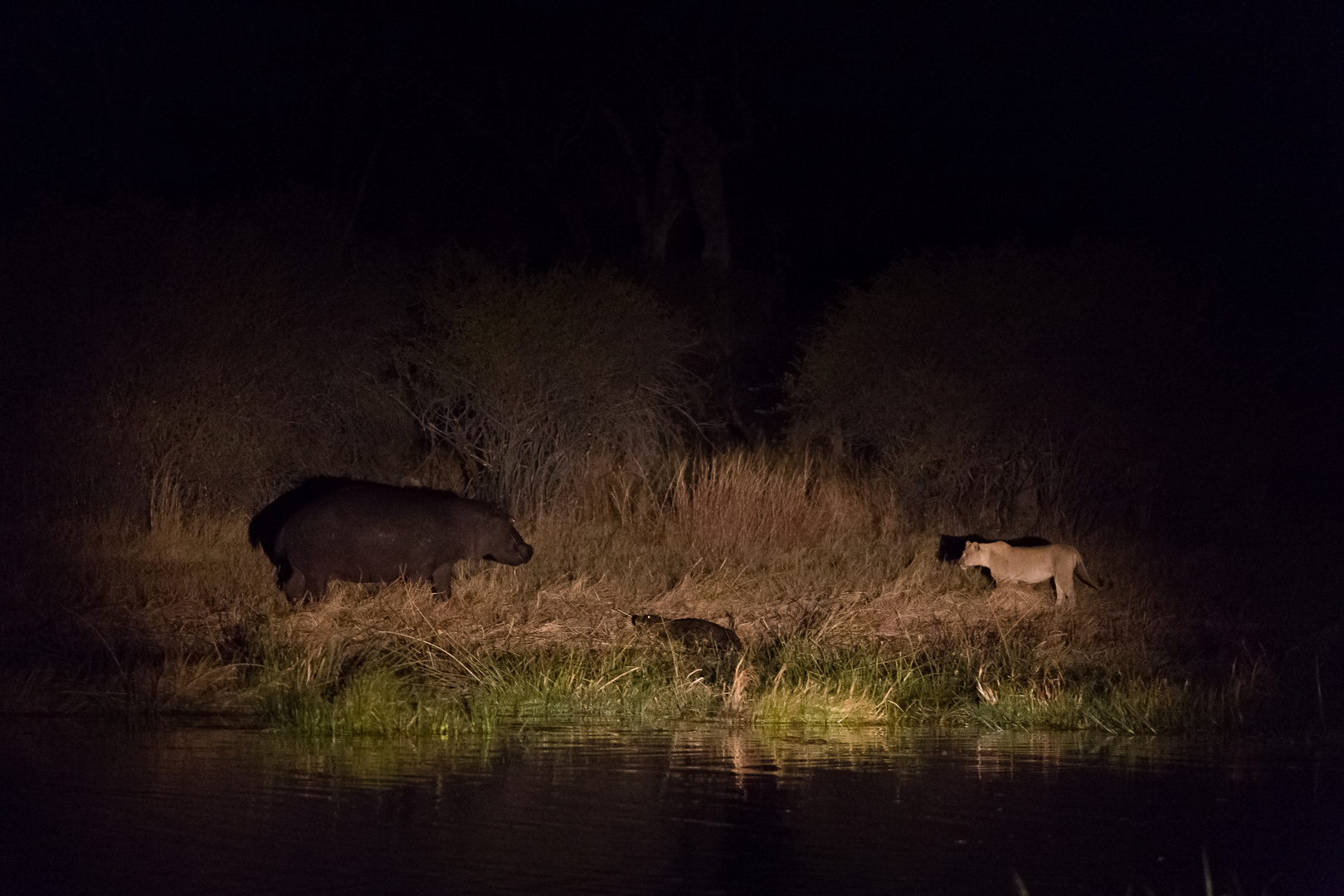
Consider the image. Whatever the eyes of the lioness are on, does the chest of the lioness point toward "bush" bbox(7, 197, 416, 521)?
yes

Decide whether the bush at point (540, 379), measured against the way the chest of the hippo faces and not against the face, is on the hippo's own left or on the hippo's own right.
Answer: on the hippo's own left

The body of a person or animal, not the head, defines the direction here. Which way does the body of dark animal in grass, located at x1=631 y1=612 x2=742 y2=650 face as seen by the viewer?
to the viewer's left

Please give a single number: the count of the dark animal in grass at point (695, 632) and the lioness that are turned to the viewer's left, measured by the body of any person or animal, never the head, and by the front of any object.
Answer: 2

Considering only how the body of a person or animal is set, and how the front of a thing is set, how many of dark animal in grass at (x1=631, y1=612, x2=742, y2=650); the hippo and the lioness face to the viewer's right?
1

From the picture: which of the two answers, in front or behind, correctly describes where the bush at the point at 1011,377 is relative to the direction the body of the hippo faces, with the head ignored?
in front

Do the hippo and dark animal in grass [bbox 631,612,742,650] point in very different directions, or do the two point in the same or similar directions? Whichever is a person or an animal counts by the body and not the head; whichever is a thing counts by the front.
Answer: very different directions

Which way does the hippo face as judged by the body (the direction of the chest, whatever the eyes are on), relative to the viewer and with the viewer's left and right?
facing to the right of the viewer

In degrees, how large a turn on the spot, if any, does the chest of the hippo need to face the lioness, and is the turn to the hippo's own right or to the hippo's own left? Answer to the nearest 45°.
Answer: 0° — it already faces it

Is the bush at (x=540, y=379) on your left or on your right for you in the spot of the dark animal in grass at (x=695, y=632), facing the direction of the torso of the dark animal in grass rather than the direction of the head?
on your right

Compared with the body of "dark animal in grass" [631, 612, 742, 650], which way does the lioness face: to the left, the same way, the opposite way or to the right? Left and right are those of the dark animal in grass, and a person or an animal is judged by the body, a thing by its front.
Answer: the same way

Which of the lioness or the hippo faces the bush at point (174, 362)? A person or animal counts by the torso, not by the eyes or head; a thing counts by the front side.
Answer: the lioness

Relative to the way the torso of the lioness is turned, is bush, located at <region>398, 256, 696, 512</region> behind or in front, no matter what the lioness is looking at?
in front

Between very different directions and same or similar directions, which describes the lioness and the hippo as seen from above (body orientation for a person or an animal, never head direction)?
very different directions

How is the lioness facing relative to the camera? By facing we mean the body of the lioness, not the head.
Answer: to the viewer's left

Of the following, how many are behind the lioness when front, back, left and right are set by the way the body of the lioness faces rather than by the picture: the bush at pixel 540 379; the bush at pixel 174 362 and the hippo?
0
